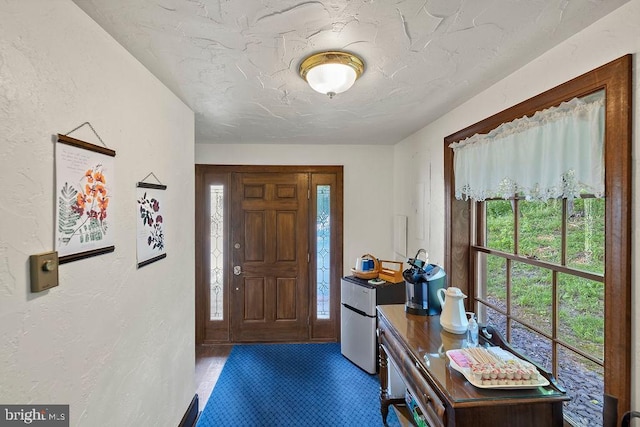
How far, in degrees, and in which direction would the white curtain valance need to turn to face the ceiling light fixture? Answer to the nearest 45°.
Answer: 0° — it already faces it

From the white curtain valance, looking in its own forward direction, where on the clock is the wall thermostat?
The wall thermostat is roughly at 12 o'clock from the white curtain valance.

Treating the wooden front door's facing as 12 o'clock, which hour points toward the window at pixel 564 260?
The window is roughly at 11 o'clock from the wooden front door.

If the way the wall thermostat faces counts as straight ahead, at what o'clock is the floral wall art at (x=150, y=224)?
The floral wall art is roughly at 9 o'clock from the wall thermostat.

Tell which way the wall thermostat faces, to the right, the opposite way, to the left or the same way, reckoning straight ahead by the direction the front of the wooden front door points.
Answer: to the left

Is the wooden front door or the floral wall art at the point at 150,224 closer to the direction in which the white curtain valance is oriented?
the floral wall art

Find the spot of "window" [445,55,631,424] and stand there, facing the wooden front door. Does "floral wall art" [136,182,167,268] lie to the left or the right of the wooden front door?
left

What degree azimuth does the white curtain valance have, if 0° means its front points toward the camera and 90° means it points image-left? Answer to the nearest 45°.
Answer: approximately 45°

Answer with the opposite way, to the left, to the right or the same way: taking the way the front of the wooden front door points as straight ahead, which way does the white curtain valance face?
to the right
